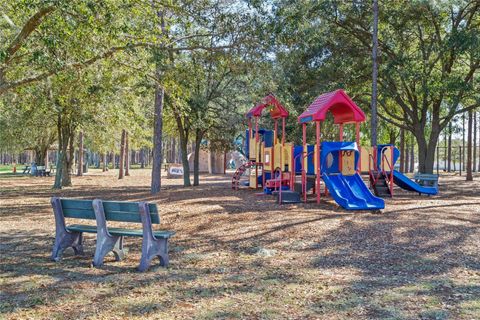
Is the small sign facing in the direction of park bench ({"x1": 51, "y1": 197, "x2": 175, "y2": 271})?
yes

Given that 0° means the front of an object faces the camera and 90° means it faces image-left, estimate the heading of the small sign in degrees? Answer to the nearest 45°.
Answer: approximately 0°
